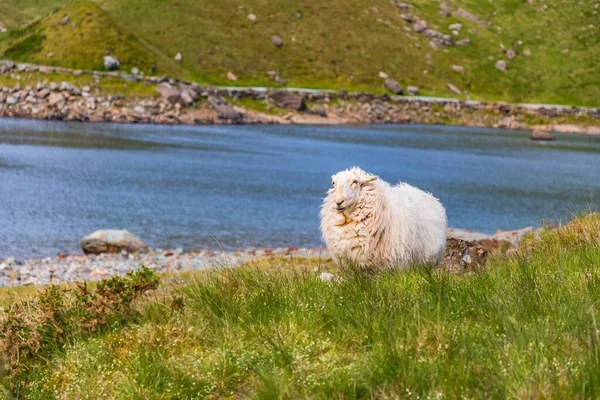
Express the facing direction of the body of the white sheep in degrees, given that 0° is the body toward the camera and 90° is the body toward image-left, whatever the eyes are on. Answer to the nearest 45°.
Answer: approximately 45°

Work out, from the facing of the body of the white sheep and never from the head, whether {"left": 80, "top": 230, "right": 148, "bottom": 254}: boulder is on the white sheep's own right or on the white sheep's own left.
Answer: on the white sheep's own right

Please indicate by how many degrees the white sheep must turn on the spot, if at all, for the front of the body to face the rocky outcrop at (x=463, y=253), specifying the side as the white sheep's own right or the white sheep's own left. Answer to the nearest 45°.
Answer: approximately 180°
